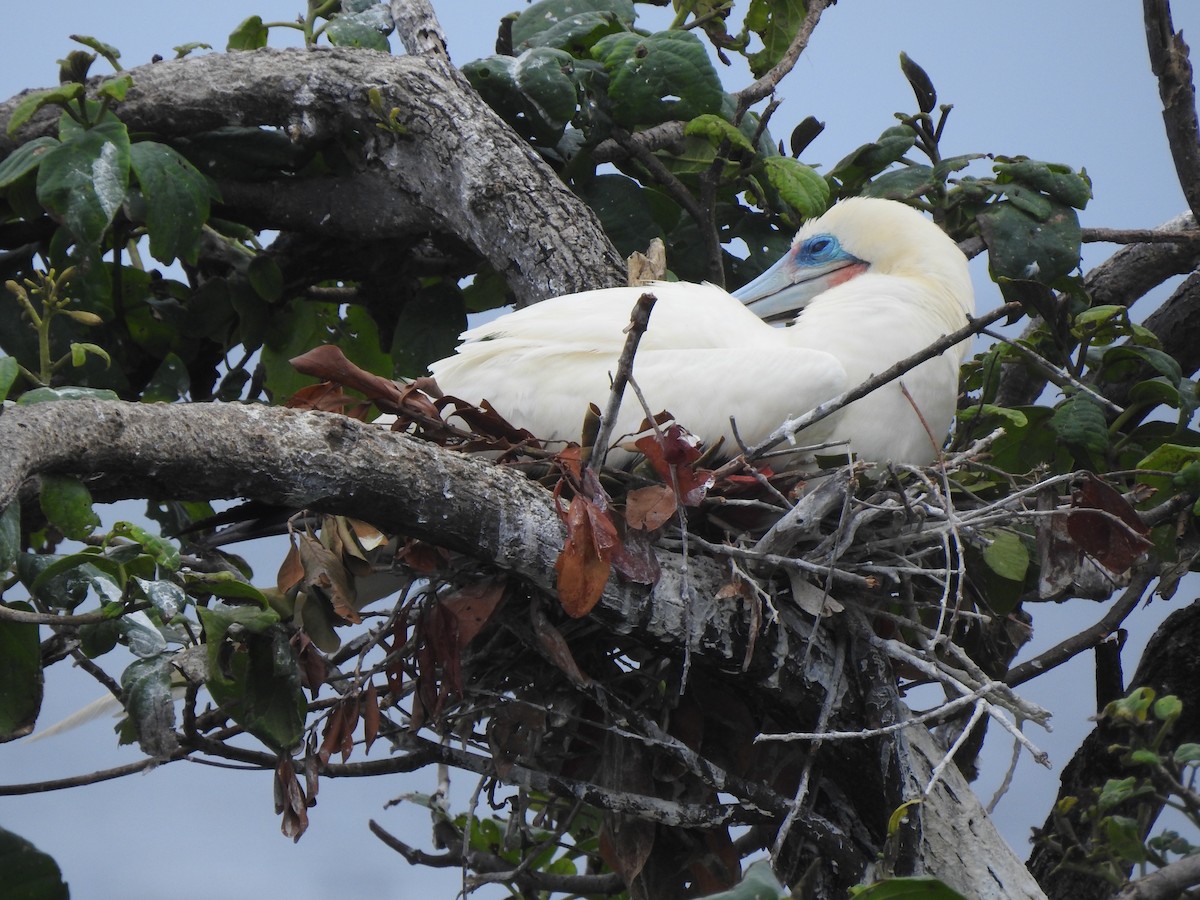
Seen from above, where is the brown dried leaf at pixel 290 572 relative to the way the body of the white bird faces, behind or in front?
behind

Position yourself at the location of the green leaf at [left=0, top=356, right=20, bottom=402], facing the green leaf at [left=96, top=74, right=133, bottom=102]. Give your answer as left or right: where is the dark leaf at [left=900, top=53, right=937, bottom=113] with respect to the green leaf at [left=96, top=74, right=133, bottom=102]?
right

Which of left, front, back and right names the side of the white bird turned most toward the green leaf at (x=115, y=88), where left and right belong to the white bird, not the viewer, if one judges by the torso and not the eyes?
back

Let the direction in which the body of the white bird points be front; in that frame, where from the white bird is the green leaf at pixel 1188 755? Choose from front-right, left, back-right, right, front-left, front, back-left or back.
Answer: front-right

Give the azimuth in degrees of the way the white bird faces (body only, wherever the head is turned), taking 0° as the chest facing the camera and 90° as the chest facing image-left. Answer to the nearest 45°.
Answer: approximately 270°

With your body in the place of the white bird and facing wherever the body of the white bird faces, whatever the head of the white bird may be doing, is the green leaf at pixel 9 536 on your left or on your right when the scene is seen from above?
on your right

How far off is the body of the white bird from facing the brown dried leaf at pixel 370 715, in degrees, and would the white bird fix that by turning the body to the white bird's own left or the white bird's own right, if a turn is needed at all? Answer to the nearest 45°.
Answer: approximately 135° to the white bird's own right

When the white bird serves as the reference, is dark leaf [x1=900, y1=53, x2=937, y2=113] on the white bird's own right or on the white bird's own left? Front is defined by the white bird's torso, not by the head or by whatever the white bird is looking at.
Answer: on the white bird's own left
